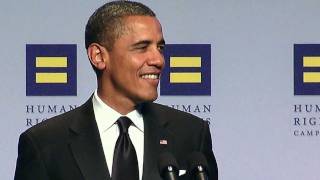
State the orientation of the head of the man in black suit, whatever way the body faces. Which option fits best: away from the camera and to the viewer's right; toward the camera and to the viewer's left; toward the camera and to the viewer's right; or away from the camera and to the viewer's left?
toward the camera and to the viewer's right

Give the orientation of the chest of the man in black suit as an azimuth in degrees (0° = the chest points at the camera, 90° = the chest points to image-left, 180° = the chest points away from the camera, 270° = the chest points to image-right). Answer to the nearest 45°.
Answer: approximately 0°
